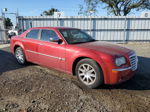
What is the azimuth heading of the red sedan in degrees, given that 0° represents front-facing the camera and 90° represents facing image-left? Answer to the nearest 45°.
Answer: approximately 315°
